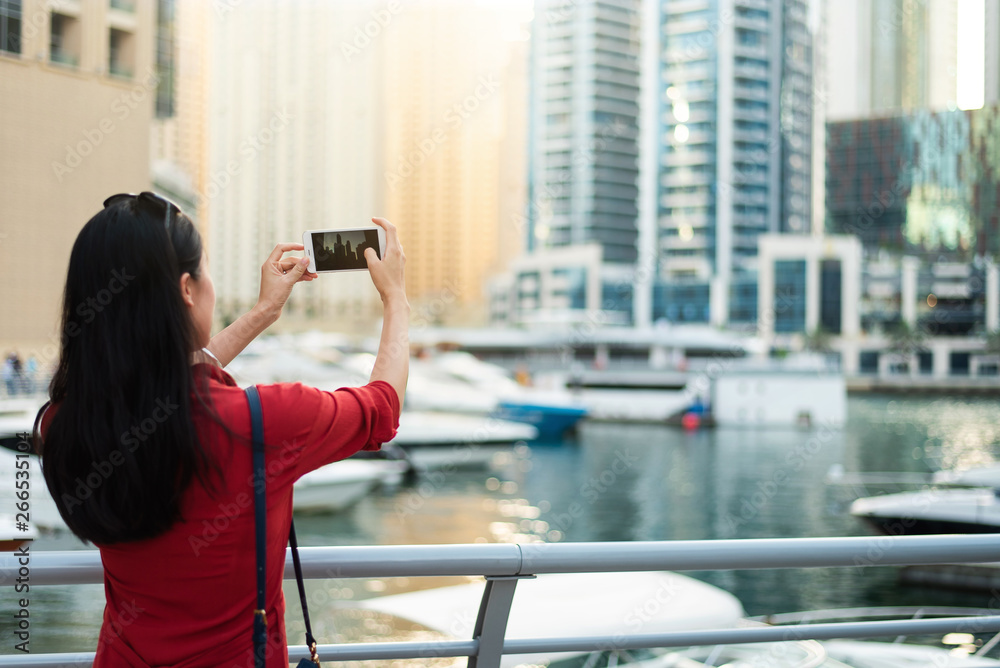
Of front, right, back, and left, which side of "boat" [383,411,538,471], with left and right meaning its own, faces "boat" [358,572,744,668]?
right

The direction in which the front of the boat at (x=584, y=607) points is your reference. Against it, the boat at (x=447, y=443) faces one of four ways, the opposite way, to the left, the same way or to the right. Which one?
the opposite way

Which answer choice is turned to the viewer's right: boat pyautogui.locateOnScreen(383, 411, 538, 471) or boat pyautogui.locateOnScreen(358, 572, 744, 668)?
boat pyautogui.locateOnScreen(383, 411, 538, 471)

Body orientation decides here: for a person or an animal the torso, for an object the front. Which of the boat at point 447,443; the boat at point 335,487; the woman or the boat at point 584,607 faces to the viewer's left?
the boat at point 584,607

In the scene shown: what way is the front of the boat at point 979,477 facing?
to the viewer's left

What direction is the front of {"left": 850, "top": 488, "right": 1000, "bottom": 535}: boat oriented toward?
to the viewer's left

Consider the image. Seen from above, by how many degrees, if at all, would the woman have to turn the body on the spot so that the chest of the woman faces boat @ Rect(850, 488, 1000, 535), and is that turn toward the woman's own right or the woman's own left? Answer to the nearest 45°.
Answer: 0° — they already face it

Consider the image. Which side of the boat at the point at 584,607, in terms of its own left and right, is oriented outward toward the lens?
left

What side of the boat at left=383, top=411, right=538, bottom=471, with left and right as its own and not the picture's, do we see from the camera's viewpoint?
right

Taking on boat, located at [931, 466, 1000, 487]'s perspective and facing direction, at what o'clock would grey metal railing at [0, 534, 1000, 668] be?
The grey metal railing is roughly at 9 o'clock from the boat.

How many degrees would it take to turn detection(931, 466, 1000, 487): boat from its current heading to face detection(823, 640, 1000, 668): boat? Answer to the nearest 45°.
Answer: approximately 90° to its left

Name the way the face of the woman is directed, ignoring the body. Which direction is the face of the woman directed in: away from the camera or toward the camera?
away from the camera
